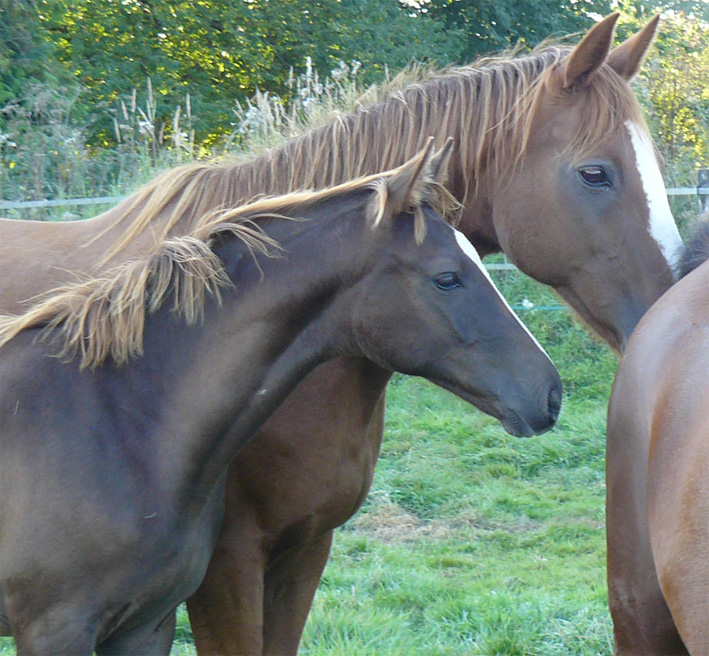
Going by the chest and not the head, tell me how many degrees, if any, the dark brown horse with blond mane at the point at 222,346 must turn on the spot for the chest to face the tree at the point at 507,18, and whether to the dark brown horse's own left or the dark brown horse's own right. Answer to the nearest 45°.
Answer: approximately 90° to the dark brown horse's own left

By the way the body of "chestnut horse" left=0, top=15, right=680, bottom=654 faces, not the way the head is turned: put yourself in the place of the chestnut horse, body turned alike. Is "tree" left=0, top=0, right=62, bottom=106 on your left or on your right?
on your left

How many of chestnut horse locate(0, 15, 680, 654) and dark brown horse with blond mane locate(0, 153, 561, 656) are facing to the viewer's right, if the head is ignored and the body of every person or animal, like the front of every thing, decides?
2

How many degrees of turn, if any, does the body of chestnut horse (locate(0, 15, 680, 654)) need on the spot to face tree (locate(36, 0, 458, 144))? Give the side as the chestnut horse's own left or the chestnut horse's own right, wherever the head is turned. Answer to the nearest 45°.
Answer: approximately 90° to the chestnut horse's own left

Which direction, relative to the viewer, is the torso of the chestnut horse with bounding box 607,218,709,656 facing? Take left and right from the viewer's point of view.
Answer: facing away from the viewer and to the right of the viewer

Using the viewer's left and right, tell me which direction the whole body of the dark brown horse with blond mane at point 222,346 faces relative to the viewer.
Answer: facing to the right of the viewer

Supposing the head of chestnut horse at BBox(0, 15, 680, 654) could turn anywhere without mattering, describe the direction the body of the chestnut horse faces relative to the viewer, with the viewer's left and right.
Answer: facing to the right of the viewer

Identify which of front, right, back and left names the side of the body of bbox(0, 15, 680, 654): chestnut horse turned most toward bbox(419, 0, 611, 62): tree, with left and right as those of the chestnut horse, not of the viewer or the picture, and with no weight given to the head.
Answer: left
